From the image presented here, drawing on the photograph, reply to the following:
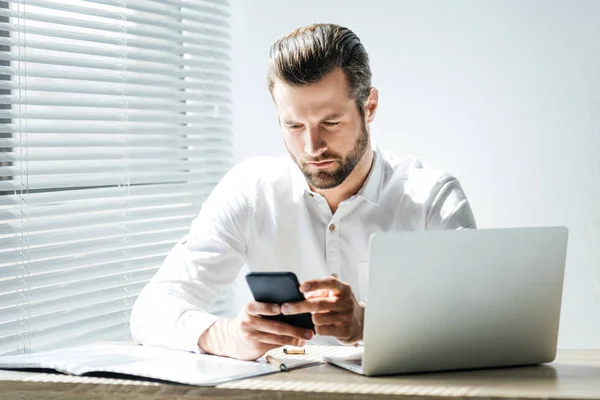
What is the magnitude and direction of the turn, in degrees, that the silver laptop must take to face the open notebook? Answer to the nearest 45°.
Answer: approximately 45° to its left

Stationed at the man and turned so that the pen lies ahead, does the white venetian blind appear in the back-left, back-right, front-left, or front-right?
back-right

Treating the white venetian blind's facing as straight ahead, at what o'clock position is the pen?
The pen is roughly at 1 o'clock from the white venetian blind.

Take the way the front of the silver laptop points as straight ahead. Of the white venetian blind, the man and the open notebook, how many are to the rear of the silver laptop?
0

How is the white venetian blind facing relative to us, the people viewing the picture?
facing the viewer and to the right of the viewer

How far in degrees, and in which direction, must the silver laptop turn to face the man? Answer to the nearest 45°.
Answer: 0° — it already faces them

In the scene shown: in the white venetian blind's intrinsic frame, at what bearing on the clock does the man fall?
The man is roughly at 12 o'clock from the white venetian blind.

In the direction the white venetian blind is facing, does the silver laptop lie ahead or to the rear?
ahead

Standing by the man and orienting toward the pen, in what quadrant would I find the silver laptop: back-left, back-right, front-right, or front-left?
front-left

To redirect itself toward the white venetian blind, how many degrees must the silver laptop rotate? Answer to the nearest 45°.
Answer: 0° — it already faces it

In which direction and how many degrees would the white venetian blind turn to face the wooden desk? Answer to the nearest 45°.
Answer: approximately 45° to its right

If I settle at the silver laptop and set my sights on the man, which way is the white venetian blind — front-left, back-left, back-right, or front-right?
front-left

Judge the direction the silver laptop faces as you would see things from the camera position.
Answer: facing away from the viewer and to the left of the viewer

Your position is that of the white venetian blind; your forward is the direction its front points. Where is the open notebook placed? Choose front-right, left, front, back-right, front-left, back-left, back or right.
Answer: front-right

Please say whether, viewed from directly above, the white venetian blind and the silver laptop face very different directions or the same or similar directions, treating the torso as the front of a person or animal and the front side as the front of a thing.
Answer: very different directions

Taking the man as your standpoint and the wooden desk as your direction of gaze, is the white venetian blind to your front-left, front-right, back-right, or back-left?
back-right

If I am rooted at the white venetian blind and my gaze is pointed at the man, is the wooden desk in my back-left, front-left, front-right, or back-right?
front-right
